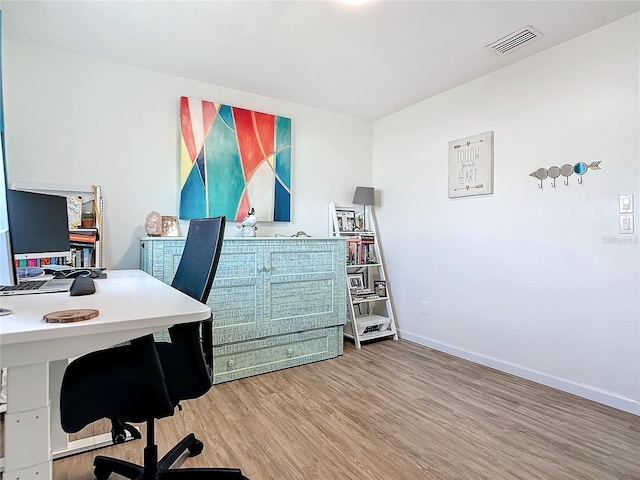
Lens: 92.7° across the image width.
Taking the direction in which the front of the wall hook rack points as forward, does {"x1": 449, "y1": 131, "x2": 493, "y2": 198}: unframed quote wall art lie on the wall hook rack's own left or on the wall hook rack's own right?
on the wall hook rack's own right

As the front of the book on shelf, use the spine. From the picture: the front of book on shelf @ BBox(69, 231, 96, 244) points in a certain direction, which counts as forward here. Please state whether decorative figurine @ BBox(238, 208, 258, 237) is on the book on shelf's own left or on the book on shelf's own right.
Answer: on the book on shelf's own left

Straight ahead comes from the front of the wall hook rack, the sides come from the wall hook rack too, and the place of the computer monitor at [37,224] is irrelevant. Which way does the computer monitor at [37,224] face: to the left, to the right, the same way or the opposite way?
the opposite way

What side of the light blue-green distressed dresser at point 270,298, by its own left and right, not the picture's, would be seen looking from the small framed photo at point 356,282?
left

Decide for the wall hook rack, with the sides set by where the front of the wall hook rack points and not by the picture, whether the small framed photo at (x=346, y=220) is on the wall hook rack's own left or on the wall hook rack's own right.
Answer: on the wall hook rack's own right

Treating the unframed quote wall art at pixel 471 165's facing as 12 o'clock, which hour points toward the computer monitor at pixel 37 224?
The computer monitor is roughly at 12 o'clock from the unframed quote wall art.

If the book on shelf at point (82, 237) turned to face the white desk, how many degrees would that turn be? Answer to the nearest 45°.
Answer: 0° — it already faces it

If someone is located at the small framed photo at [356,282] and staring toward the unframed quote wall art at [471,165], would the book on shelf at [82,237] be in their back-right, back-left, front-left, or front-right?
back-right

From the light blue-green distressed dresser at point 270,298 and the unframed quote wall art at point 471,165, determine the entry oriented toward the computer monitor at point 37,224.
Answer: the unframed quote wall art

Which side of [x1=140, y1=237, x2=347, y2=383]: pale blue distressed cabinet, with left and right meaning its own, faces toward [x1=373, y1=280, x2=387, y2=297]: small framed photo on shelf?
left

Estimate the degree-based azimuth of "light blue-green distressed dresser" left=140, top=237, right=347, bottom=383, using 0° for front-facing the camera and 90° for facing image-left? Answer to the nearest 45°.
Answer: approximately 315°
